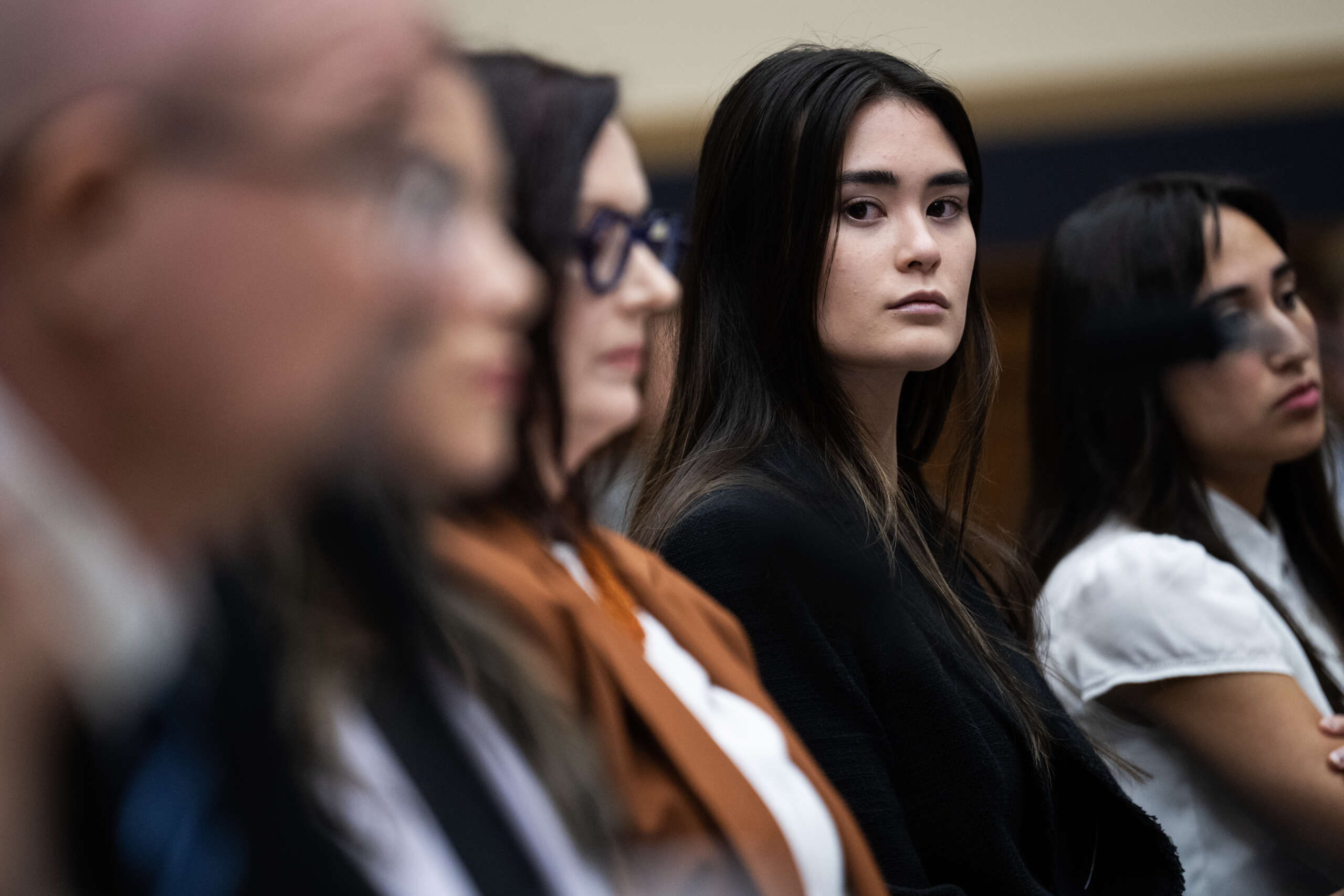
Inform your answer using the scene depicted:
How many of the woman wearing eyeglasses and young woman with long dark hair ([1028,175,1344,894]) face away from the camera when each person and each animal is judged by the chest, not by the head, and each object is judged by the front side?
0
